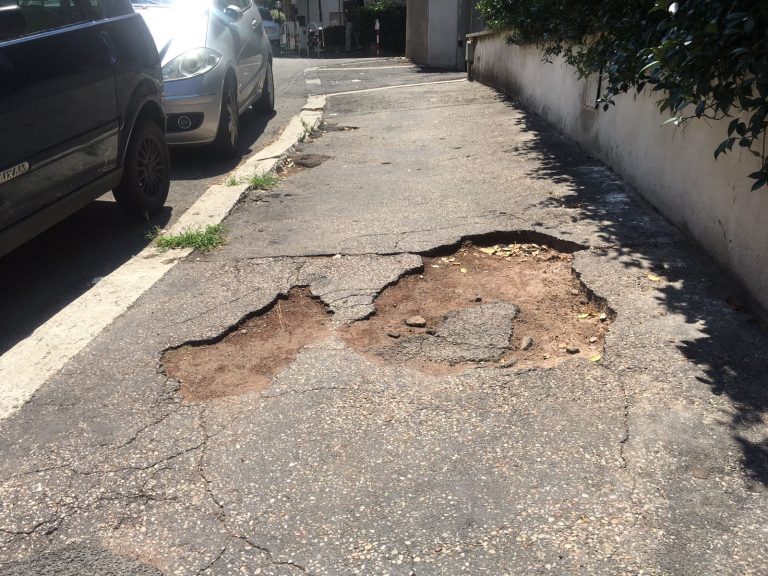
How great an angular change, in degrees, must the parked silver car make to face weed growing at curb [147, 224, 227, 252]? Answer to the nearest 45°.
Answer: approximately 45° to its left

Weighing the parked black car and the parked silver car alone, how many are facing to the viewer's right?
0

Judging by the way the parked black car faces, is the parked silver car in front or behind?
behind

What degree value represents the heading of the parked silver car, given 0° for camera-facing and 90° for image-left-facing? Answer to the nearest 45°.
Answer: approximately 45°

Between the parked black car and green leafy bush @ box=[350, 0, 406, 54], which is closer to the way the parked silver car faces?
the parked black car

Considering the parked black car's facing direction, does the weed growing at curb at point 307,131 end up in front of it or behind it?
behind

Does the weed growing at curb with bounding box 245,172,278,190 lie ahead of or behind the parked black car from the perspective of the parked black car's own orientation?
behind

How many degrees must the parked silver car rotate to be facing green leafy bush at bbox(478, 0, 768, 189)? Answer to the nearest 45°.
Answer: approximately 90° to its left

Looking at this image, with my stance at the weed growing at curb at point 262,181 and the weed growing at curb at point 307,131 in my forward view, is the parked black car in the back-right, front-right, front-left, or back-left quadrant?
back-left
